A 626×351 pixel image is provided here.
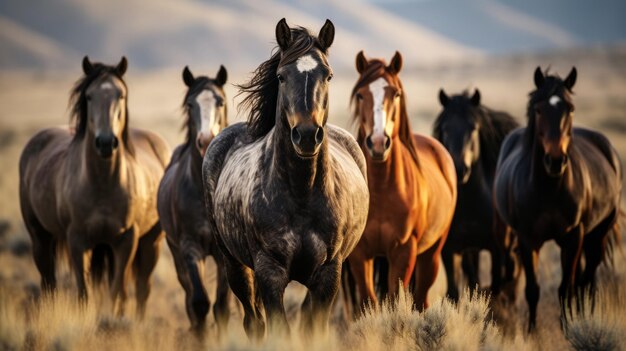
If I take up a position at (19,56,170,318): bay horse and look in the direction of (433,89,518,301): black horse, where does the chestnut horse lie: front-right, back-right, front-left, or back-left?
front-right

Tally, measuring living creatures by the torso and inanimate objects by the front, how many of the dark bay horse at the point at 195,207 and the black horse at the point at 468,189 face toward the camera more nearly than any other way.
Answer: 2

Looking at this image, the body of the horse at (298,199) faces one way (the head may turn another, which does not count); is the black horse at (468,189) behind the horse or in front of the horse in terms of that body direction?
behind

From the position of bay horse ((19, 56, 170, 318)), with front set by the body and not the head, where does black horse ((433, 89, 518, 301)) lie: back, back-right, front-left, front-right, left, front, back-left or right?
left

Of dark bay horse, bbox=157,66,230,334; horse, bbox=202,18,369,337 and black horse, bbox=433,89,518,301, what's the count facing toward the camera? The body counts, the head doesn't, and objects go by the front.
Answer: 3

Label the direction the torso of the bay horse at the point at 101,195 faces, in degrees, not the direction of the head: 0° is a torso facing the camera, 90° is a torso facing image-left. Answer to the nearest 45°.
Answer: approximately 0°

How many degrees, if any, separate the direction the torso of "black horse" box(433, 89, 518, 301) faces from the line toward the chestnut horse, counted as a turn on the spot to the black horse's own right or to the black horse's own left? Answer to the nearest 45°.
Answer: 0° — it already faces it

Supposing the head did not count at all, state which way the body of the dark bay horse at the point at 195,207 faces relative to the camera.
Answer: toward the camera

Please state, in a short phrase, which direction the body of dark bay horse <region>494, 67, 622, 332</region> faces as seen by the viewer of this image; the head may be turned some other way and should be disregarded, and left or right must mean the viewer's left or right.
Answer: facing the viewer

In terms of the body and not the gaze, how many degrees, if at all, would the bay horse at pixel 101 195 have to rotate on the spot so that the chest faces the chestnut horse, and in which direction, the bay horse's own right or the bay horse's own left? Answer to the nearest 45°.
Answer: approximately 45° to the bay horse's own left
